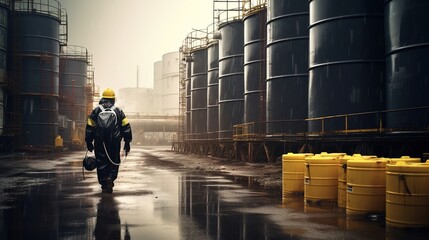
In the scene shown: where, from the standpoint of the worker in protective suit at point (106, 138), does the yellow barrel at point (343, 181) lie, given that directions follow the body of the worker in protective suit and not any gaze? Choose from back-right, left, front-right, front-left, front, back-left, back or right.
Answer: back-right

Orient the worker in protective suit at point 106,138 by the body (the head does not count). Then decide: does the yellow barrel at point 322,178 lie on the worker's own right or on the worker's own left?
on the worker's own right

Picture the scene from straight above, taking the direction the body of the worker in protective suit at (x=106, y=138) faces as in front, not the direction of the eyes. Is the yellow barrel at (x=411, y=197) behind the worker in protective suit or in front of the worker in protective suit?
behind

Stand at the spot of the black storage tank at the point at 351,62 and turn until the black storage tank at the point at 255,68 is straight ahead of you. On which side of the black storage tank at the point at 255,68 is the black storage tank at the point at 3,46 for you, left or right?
left

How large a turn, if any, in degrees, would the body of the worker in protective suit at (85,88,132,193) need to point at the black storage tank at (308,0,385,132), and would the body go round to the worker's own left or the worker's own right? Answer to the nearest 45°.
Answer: approximately 45° to the worker's own right

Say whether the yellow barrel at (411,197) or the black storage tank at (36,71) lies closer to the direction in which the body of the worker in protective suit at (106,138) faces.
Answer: the black storage tank

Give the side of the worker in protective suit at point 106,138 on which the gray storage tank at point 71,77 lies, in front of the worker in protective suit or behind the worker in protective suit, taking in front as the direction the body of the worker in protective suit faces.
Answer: in front

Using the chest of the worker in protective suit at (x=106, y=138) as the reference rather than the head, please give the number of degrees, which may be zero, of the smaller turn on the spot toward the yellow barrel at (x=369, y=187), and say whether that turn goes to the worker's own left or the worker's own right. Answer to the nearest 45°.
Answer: approximately 135° to the worker's own right

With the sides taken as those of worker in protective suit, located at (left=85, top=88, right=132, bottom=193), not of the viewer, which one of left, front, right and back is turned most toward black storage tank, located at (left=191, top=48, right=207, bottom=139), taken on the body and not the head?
front

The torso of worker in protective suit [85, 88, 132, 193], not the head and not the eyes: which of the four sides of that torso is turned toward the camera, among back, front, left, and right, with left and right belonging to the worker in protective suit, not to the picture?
back

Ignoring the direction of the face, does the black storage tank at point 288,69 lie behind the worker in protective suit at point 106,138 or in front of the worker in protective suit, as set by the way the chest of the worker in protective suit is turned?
in front

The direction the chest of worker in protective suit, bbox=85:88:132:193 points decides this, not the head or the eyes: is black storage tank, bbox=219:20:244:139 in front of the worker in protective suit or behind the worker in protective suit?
in front

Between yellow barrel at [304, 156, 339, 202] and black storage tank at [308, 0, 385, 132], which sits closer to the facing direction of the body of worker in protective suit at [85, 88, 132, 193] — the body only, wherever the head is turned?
the black storage tank

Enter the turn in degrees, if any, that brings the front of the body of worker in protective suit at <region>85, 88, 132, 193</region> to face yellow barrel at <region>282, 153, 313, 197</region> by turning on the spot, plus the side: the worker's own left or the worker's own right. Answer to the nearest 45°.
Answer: approximately 90° to the worker's own right
